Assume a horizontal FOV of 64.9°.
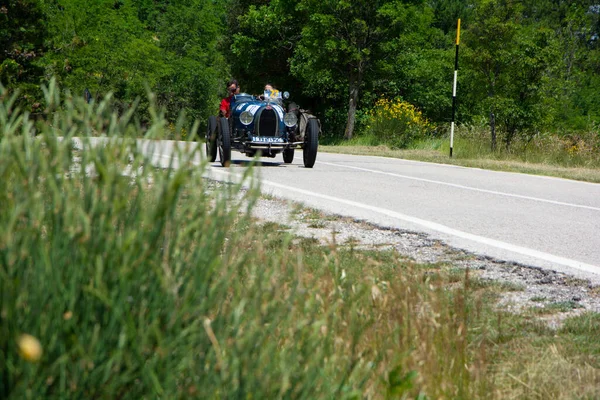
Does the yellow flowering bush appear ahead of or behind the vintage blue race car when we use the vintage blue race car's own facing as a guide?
behind

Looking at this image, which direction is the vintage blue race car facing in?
toward the camera

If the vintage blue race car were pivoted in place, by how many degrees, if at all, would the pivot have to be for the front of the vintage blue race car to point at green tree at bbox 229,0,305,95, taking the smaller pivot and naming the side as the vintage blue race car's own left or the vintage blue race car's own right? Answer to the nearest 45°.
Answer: approximately 180°

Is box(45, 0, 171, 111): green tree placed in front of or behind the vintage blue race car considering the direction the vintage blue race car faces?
behind

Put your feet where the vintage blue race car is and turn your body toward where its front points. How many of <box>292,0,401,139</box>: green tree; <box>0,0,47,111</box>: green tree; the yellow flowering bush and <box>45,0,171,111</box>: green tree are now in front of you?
0

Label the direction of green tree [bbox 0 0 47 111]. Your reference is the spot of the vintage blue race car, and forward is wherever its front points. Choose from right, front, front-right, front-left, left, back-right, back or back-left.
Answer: back-right

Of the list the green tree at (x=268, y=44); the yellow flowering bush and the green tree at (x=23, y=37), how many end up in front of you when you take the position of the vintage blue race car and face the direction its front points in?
0

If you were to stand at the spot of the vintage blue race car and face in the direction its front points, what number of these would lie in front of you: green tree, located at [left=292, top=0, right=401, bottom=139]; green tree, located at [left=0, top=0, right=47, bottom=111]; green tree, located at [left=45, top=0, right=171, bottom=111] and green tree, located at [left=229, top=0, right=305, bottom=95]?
0

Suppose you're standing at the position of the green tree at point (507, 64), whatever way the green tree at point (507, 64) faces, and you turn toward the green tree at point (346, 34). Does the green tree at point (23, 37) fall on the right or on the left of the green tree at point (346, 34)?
left

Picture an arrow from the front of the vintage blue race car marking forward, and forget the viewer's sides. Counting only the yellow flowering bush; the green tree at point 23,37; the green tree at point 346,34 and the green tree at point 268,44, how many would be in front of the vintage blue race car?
0

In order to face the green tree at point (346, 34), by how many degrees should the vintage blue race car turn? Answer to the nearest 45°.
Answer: approximately 180°

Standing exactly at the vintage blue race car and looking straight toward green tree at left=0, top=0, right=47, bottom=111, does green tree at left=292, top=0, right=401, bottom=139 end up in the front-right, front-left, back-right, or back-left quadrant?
front-right
